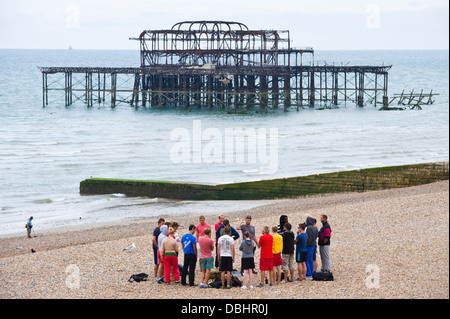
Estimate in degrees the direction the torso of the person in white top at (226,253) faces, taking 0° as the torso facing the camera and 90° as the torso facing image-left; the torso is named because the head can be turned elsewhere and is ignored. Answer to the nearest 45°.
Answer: approximately 180°

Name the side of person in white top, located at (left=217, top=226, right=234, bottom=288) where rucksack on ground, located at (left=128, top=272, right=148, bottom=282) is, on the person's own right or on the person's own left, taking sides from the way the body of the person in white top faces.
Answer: on the person's own left

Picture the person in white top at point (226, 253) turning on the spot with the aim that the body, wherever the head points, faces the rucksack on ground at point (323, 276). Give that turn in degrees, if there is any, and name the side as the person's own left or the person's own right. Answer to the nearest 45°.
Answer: approximately 90° to the person's own right

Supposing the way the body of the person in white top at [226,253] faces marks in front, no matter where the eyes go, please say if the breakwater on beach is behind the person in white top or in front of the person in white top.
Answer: in front
